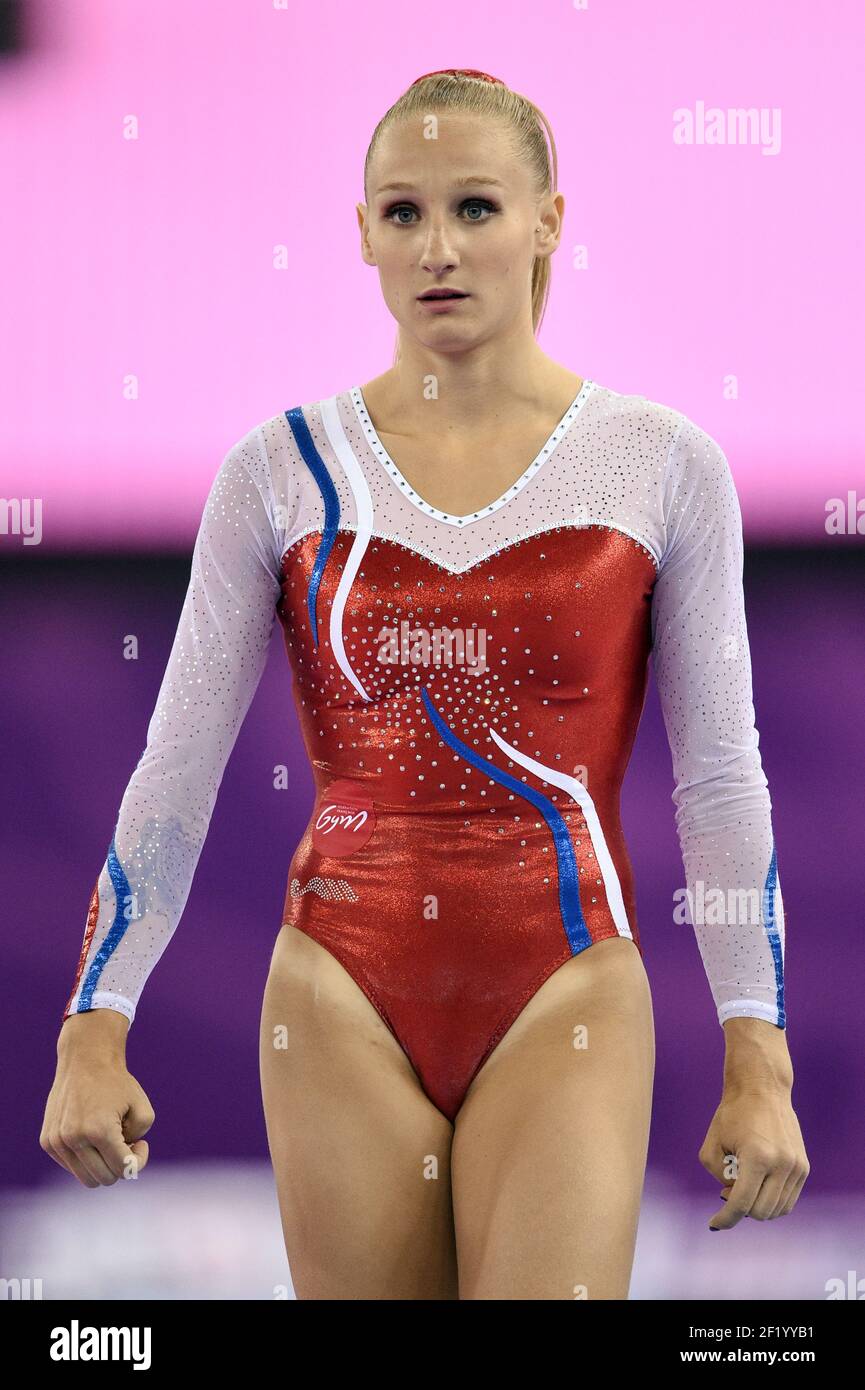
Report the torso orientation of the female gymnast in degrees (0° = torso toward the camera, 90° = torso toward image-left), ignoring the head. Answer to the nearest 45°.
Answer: approximately 0°
